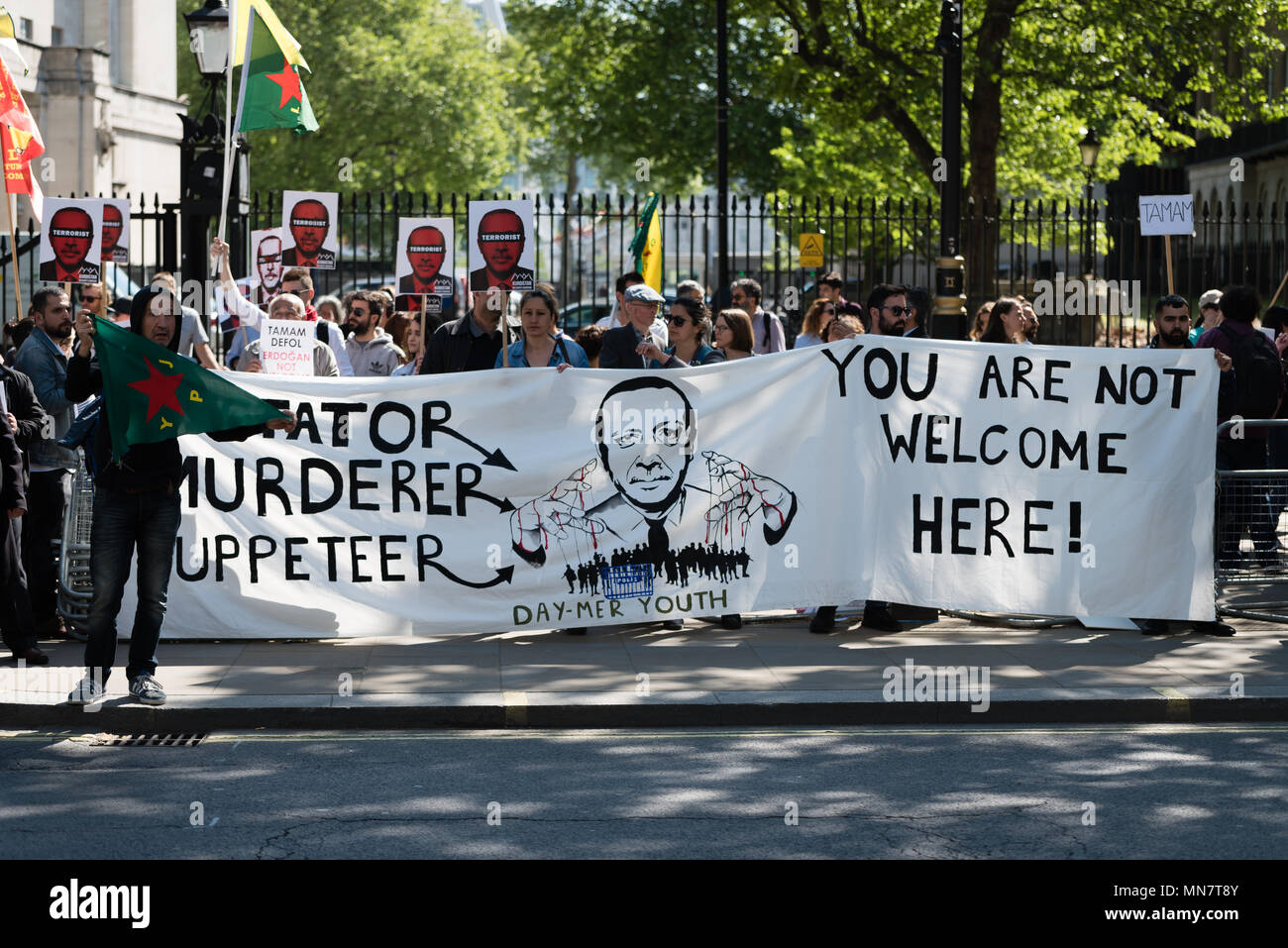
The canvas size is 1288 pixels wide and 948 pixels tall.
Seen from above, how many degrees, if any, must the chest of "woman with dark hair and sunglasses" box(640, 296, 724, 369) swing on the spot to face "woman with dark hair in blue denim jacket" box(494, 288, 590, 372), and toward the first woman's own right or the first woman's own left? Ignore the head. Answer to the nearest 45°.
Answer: approximately 45° to the first woman's own right

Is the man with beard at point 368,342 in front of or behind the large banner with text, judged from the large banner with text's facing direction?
behind

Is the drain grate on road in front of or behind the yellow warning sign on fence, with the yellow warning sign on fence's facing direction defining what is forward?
in front

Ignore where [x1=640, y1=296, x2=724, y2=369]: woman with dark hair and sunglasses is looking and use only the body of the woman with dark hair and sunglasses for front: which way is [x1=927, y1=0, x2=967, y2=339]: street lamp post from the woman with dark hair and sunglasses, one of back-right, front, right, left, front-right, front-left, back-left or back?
back

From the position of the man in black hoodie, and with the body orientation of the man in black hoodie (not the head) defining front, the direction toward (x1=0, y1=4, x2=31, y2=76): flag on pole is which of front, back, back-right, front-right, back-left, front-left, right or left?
back

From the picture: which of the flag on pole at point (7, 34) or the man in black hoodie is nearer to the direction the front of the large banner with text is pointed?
the man in black hoodie
